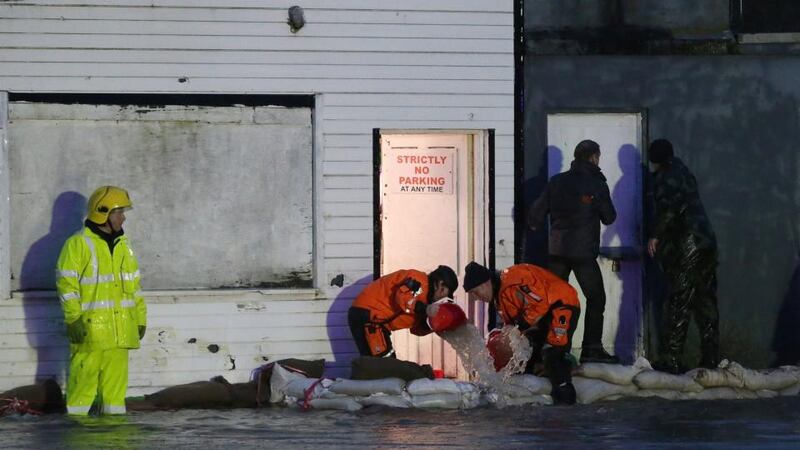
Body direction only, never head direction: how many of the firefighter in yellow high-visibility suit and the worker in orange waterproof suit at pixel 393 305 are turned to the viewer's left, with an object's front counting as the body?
0

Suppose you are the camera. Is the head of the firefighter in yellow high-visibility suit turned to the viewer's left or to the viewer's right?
to the viewer's right

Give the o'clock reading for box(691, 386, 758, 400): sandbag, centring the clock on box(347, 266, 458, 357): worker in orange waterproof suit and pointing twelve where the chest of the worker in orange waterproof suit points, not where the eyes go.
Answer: The sandbag is roughly at 12 o'clock from the worker in orange waterproof suit.

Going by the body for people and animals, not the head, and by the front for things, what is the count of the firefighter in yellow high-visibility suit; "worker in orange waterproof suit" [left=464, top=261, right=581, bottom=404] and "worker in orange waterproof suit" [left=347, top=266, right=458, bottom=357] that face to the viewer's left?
1

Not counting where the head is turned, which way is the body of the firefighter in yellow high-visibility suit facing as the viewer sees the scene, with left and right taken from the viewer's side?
facing the viewer and to the right of the viewer

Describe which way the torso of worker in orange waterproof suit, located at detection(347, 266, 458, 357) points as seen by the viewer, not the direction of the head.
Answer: to the viewer's right

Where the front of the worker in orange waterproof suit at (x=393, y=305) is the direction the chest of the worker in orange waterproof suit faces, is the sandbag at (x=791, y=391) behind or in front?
in front

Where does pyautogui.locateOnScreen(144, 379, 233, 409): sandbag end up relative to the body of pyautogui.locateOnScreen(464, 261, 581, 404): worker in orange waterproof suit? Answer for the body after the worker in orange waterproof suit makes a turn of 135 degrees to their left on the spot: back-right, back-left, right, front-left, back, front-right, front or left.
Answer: back-right

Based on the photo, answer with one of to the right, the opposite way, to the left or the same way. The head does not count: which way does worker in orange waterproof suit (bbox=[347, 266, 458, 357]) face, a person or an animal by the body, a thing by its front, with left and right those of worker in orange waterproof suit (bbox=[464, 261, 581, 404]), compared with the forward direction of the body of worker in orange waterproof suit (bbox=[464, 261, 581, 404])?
the opposite way

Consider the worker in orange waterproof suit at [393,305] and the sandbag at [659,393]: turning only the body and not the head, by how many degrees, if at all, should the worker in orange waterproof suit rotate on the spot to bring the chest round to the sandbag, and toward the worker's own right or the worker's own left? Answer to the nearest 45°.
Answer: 0° — they already face it

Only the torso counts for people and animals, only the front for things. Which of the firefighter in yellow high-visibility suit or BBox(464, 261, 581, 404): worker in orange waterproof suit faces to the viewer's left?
the worker in orange waterproof suit

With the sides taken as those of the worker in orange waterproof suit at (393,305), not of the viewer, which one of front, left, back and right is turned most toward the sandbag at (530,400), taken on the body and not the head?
front

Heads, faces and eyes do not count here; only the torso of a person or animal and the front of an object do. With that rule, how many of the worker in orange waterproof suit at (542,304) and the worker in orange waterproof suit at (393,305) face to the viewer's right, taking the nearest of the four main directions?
1

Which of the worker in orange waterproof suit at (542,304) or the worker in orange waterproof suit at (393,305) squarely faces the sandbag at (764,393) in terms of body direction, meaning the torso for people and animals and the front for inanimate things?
the worker in orange waterproof suit at (393,305)

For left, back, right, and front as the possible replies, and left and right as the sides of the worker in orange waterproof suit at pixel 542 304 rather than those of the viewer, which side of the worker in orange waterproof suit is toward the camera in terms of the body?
left

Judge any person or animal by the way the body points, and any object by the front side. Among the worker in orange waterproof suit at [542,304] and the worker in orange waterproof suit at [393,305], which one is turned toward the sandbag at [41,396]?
the worker in orange waterproof suit at [542,304]
